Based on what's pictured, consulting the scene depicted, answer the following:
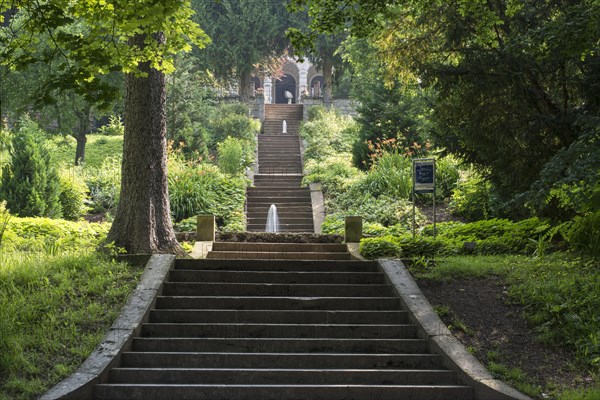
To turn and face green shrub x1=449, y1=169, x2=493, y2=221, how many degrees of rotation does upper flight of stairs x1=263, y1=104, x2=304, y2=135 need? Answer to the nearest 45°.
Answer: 0° — it already faces it

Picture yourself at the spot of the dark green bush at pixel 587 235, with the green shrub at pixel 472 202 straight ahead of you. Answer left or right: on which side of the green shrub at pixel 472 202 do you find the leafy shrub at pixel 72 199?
left

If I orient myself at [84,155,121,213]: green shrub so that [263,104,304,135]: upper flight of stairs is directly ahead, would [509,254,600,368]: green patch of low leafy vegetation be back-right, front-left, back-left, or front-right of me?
back-right

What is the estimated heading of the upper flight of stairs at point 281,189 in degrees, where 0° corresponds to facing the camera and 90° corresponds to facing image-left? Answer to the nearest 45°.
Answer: approximately 0°

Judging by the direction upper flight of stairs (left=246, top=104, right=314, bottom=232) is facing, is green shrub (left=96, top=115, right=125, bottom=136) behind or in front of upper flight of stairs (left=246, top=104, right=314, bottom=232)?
behind
